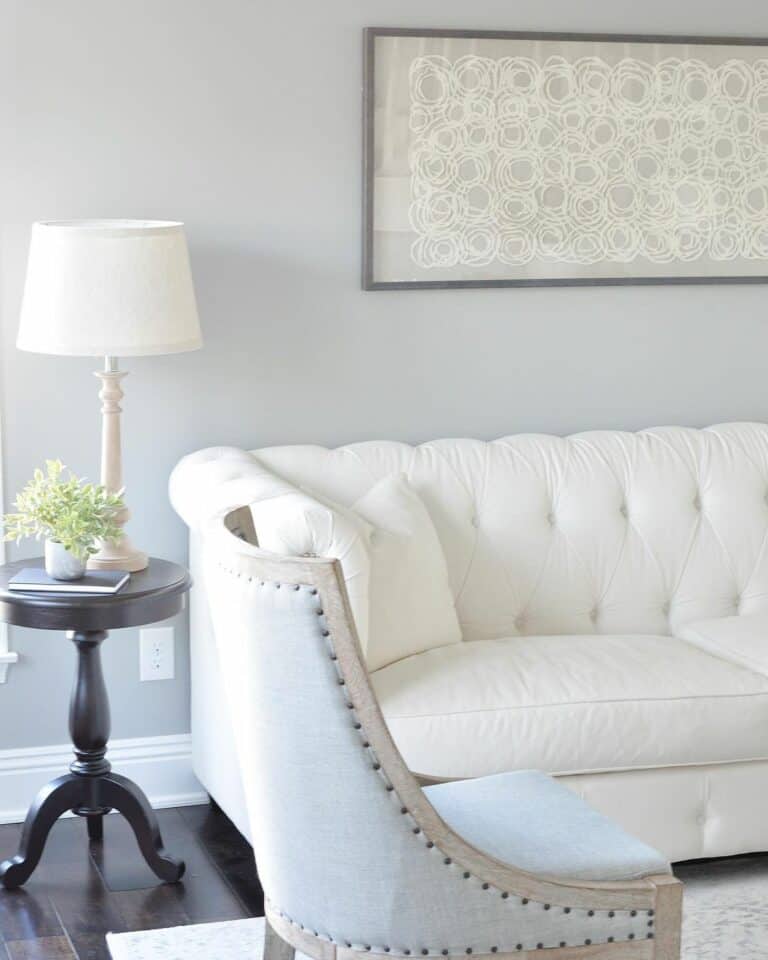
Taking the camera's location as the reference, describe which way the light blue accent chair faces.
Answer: facing away from the viewer and to the right of the viewer

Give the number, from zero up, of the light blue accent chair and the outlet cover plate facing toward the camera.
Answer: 1

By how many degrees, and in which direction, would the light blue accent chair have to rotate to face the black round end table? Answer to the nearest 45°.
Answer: approximately 90° to its left

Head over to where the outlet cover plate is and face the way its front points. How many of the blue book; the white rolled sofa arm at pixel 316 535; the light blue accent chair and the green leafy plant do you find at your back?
0

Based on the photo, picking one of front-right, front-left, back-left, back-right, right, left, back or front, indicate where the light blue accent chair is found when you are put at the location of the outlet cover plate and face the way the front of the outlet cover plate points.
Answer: front

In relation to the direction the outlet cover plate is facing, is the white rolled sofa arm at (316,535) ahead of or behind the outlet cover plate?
ahead

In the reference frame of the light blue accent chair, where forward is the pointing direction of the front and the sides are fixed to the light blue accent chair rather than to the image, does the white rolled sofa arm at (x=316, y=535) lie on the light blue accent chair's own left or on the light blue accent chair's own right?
on the light blue accent chair's own left

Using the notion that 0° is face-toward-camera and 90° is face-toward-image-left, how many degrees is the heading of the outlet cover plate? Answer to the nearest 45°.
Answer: approximately 0°

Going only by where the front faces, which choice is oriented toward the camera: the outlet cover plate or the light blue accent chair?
the outlet cover plate

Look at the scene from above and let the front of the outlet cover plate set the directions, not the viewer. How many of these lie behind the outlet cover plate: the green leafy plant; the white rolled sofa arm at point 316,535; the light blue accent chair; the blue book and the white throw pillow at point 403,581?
0

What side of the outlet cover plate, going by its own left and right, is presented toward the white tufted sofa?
left

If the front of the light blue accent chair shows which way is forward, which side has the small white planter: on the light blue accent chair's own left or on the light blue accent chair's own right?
on the light blue accent chair's own left

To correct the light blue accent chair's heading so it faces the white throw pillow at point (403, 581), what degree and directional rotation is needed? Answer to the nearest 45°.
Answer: approximately 45° to its left

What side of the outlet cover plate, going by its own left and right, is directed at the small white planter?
front

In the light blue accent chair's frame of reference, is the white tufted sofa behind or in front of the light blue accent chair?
in front
